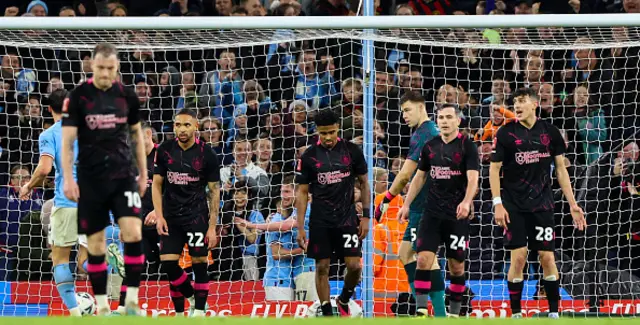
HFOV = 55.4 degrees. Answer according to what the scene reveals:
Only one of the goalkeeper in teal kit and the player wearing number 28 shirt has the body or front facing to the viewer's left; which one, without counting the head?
the goalkeeper in teal kit

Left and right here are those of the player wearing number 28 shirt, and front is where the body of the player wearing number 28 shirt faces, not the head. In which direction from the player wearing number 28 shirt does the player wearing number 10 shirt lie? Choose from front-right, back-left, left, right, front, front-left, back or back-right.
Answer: front-right

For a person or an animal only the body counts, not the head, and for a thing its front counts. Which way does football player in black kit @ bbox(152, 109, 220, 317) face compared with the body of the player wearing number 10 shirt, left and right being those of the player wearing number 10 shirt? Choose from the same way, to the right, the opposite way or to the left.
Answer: the same way

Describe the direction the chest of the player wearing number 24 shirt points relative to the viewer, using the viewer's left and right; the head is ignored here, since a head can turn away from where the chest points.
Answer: facing the viewer

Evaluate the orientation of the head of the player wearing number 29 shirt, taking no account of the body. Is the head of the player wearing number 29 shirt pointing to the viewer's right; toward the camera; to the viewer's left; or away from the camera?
toward the camera

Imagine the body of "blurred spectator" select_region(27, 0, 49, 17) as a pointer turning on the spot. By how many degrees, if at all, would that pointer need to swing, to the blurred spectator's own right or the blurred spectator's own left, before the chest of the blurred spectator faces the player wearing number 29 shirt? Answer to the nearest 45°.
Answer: approximately 45° to the blurred spectator's own left

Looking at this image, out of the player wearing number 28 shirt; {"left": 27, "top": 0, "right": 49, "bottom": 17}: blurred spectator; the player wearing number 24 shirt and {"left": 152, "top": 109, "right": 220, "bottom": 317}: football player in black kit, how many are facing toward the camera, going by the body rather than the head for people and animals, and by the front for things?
4

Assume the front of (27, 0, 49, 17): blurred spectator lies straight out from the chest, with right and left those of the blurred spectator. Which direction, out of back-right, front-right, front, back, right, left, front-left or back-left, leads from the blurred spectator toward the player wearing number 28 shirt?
front-left

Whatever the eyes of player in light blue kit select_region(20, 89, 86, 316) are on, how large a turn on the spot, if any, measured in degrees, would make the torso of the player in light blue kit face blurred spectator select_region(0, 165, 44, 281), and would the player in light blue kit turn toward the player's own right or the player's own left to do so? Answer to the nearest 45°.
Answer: approximately 45° to the player's own left

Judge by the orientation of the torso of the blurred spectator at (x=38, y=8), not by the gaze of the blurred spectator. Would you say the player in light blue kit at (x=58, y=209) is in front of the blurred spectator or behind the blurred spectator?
in front

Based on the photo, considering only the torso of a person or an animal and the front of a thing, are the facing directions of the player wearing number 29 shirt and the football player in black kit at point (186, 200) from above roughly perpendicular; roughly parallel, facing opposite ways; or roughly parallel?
roughly parallel

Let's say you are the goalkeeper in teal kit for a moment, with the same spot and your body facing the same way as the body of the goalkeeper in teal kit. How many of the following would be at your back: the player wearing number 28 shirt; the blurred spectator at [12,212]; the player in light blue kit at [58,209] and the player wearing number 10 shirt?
1

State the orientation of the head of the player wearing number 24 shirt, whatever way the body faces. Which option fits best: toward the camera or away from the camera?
toward the camera

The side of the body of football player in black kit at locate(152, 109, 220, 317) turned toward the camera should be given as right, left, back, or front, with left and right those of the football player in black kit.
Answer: front

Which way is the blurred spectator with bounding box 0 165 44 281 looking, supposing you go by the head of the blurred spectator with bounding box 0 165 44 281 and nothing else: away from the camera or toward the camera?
toward the camera
